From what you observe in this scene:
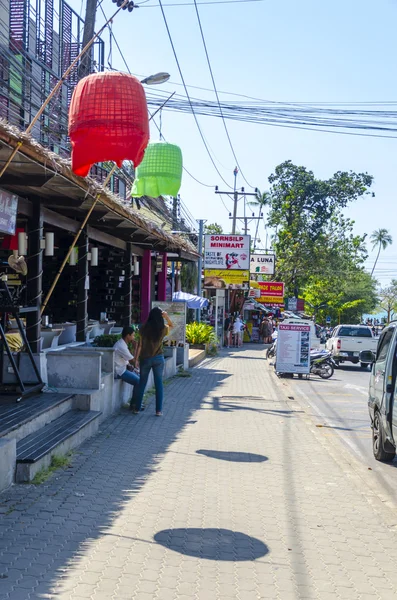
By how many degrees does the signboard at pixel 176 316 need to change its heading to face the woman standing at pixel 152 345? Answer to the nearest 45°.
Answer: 0° — it already faces them

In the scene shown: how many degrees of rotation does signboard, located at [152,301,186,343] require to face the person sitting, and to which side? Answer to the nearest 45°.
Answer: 0° — it already faces them

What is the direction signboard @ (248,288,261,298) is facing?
toward the camera

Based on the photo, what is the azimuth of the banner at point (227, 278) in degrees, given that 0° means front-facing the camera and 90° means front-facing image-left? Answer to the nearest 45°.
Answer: approximately 0°

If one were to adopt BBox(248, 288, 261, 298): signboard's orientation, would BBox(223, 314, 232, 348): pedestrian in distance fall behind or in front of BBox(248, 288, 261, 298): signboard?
in front

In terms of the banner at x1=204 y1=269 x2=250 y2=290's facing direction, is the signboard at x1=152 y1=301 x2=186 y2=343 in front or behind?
in front

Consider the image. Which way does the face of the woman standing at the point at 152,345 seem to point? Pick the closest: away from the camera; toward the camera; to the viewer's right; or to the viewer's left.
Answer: away from the camera

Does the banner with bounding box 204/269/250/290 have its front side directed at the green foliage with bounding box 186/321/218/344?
yes

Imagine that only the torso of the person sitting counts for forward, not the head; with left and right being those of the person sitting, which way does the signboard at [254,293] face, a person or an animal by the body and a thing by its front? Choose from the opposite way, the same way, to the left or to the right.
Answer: to the right
